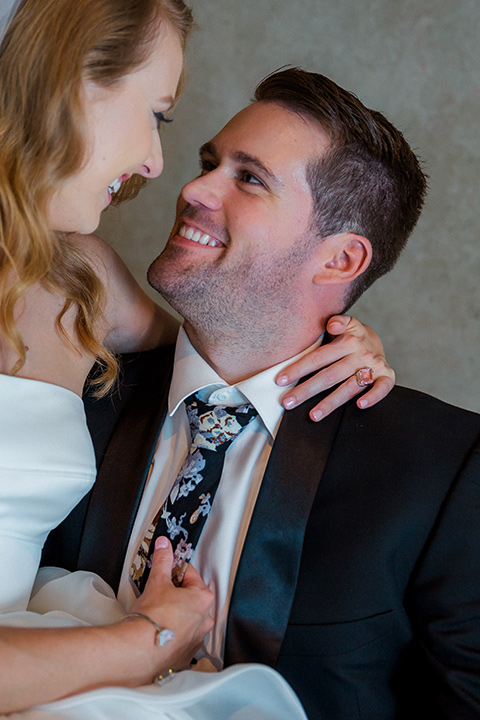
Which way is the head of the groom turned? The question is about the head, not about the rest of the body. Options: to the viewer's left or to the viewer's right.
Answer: to the viewer's left

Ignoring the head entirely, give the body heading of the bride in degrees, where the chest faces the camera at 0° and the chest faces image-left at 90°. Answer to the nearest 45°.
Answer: approximately 270°

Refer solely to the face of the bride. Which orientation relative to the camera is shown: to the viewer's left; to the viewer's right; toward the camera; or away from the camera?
to the viewer's right
